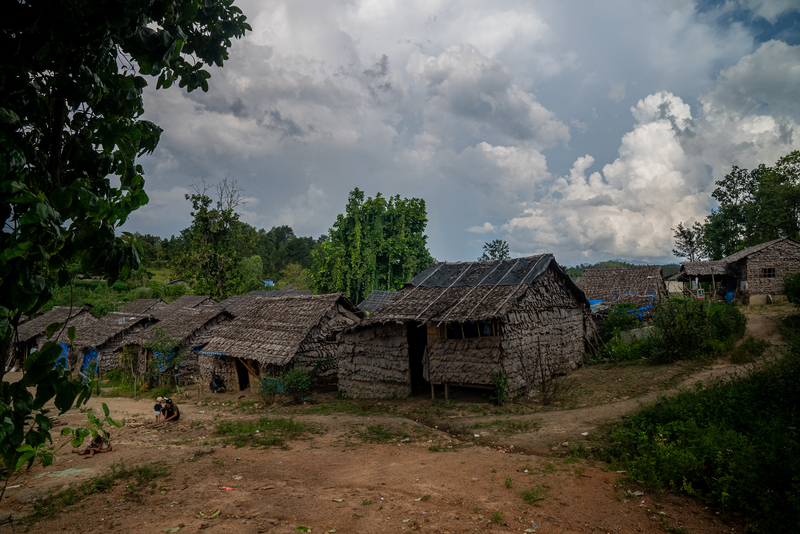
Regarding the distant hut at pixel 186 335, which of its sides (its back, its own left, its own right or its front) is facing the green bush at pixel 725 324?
left

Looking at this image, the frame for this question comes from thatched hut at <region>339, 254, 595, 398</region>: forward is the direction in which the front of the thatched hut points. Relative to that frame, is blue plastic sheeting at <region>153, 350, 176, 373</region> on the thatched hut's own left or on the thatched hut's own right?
on the thatched hut's own right

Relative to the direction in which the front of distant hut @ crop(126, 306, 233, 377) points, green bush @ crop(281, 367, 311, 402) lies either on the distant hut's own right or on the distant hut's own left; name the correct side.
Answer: on the distant hut's own left

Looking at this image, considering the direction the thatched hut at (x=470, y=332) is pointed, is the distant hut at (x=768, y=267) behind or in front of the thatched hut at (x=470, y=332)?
behind

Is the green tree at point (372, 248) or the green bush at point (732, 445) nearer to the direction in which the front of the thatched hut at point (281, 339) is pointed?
the green bush

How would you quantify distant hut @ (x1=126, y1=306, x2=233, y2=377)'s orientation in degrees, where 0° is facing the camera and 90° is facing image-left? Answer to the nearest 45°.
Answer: approximately 45°

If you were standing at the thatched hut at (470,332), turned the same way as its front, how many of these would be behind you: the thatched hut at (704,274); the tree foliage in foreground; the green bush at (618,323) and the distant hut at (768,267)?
3
